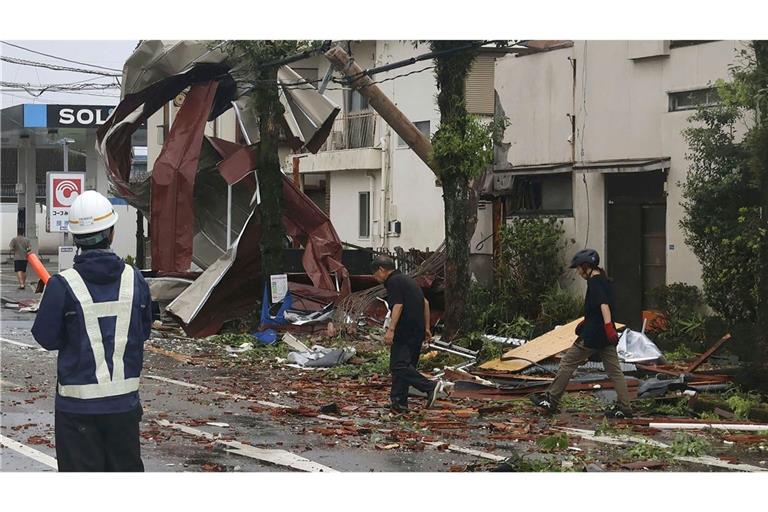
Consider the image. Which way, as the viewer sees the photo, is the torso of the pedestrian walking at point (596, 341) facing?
to the viewer's left

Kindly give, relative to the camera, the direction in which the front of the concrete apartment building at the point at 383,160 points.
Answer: facing the viewer and to the left of the viewer

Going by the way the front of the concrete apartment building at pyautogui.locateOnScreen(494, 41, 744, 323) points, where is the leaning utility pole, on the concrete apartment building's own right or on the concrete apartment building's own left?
on the concrete apartment building's own right

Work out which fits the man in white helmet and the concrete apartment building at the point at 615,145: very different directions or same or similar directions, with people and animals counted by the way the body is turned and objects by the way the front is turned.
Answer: very different directions

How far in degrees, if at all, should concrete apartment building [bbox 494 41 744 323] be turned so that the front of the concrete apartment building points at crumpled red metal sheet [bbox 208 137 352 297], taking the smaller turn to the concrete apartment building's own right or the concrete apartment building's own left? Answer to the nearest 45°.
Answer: approximately 90° to the concrete apartment building's own right

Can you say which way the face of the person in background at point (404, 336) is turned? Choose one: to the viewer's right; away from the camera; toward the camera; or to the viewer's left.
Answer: to the viewer's left

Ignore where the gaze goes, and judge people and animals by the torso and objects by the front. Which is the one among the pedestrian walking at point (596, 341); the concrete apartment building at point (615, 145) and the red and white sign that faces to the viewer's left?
the pedestrian walking

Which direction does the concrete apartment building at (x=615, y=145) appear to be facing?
toward the camera

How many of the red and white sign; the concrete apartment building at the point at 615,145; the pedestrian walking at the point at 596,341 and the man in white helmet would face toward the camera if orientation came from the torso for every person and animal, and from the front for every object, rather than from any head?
2

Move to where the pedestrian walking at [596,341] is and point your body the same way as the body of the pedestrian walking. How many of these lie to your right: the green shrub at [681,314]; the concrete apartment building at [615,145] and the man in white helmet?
2

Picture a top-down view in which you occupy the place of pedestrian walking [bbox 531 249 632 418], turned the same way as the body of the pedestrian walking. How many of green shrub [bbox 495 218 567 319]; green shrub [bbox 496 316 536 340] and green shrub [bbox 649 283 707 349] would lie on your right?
3

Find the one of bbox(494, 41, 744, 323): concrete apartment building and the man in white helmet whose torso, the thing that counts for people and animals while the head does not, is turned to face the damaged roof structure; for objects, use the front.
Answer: the man in white helmet

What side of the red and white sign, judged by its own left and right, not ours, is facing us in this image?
front

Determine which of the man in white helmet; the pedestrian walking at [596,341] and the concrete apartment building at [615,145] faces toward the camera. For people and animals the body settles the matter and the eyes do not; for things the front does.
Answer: the concrete apartment building

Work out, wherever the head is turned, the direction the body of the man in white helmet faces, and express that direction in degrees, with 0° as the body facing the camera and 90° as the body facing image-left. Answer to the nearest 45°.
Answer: approximately 180°
